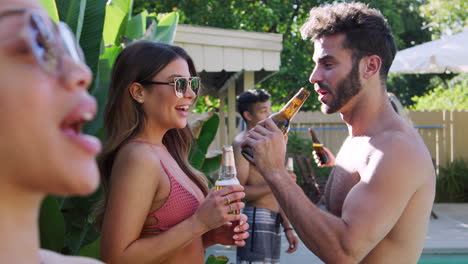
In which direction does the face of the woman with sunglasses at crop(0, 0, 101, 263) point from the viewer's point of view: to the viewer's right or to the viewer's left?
to the viewer's right

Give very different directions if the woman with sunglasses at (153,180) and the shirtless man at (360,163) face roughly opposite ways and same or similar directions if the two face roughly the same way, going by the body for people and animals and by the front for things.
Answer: very different directions

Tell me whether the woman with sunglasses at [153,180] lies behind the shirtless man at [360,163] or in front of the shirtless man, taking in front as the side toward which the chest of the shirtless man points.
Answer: in front

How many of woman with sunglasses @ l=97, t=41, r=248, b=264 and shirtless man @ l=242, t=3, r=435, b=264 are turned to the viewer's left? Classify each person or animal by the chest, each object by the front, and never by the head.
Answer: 1

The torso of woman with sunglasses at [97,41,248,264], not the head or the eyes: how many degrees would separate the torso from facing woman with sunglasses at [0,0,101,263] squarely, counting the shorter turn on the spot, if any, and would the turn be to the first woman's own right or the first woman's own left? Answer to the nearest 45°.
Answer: approximately 90° to the first woman's own right

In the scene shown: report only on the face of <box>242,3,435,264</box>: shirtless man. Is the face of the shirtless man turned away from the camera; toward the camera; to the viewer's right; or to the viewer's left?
to the viewer's left

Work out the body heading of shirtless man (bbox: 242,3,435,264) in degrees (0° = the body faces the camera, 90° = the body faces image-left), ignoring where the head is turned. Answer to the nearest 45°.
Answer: approximately 90°

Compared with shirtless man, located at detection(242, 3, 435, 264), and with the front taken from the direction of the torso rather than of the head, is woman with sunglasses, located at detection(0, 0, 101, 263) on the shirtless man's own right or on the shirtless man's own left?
on the shirtless man's own left

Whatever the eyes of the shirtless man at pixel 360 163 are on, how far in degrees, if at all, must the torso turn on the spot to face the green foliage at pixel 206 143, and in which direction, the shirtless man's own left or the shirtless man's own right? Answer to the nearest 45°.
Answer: approximately 45° to the shirtless man's own right

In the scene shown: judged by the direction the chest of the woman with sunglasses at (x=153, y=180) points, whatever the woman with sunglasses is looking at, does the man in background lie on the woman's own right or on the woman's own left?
on the woman's own left
